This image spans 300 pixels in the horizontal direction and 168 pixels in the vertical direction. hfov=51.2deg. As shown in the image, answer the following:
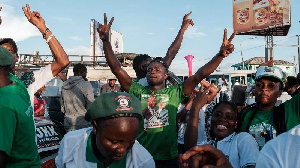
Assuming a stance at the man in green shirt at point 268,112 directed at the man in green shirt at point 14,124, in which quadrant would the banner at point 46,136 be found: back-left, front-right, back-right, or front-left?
front-right

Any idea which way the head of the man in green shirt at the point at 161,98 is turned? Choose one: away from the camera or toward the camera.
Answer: toward the camera

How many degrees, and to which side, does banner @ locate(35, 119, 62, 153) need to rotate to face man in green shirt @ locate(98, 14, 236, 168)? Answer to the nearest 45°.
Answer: approximately 45° to its left

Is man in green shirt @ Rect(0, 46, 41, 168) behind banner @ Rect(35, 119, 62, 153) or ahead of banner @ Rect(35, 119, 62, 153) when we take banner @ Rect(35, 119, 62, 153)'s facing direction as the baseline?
ahead

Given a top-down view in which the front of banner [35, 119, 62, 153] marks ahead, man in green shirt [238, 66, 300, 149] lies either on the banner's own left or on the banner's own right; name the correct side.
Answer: on the banner's own left

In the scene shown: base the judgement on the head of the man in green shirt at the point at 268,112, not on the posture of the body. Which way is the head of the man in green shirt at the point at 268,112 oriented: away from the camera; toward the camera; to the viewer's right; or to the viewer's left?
toward the camera

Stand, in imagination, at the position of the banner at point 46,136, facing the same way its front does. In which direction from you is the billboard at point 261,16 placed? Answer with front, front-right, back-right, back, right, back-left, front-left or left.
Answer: back-left

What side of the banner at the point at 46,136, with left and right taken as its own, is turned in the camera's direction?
front
